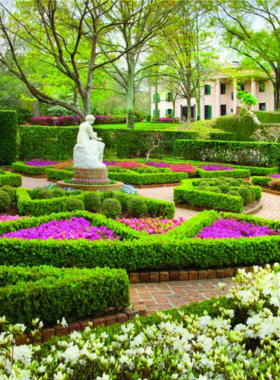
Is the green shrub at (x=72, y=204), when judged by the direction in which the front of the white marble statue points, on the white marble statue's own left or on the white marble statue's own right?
on the white marble statue's own right

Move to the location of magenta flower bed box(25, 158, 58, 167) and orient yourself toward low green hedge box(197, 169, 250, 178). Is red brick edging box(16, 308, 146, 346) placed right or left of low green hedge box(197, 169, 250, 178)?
right

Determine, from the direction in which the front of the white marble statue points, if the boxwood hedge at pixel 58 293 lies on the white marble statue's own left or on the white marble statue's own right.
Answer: on the white marble statue's own right

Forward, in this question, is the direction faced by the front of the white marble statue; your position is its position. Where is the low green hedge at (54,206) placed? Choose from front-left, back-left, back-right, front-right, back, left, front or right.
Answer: right
